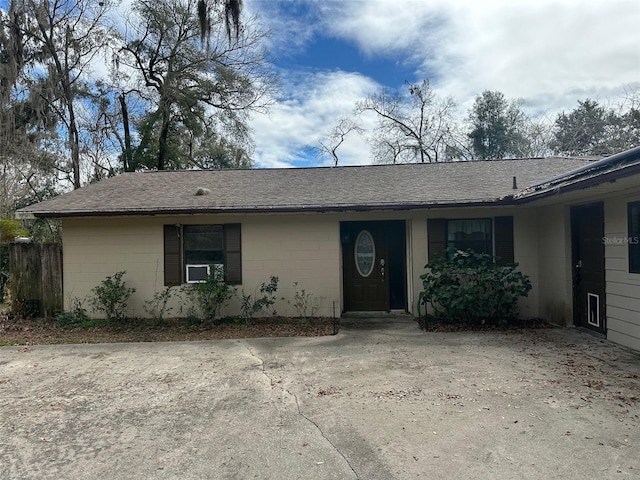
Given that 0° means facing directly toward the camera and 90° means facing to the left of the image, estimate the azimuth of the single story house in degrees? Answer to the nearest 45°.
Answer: approximately 0°

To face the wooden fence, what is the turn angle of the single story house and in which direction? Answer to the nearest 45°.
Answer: approximately 90° to its right

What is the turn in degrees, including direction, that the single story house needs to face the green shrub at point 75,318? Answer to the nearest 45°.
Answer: approximately 90° to its right
